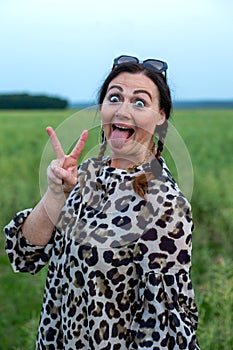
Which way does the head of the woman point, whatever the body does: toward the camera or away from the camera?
toward the camera

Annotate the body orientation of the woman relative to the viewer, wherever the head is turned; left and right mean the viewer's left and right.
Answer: facing the viewer and to the left of the viewer
